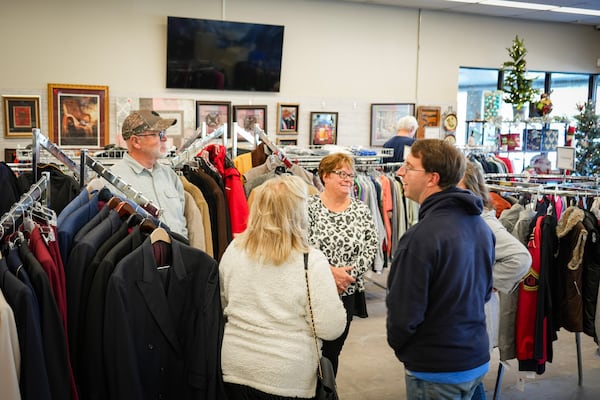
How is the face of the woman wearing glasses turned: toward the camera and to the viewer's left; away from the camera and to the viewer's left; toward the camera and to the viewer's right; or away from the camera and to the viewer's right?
toward the camera and to the viewer's right

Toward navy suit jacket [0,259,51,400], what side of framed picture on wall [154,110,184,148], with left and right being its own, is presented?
front

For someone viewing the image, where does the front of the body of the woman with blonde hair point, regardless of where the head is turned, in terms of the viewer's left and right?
facing away from the viewer

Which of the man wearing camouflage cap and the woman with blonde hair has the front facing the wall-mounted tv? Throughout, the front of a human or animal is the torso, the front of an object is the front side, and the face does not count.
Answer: the woman with blonde hair

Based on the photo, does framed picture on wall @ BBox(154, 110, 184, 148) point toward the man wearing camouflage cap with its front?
yes

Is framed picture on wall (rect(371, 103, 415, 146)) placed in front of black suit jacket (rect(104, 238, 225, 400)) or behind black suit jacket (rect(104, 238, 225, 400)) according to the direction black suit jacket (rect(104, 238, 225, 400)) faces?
behind

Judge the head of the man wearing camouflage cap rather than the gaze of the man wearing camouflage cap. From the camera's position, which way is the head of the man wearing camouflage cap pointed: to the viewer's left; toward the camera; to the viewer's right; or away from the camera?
to the viewer's right

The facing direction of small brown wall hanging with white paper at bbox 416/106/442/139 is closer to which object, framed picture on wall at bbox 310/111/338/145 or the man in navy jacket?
the man in navy jacket

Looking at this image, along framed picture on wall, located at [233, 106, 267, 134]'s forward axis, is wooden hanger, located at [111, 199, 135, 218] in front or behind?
in front

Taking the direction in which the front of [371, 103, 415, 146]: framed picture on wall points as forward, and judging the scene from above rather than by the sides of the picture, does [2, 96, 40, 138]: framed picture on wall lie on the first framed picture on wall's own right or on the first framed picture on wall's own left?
on the first framed picture on wall's own right

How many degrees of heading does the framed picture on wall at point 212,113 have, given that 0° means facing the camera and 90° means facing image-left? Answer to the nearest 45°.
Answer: approximately 0°
